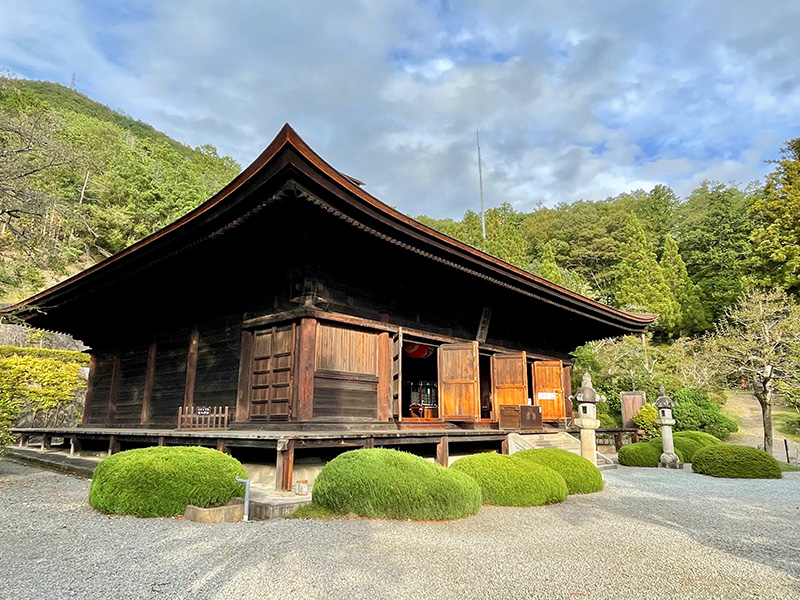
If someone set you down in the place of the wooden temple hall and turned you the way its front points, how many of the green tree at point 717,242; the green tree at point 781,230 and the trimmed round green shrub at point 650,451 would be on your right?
0

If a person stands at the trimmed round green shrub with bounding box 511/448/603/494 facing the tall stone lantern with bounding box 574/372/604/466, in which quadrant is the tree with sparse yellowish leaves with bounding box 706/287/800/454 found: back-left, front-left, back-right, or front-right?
front-right

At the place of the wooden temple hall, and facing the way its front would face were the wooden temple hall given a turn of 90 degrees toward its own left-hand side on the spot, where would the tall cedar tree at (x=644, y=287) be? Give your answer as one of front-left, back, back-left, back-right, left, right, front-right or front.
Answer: front

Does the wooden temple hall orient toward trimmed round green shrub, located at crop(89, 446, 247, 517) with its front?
no

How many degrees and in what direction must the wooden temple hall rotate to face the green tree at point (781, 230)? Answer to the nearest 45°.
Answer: approximately 90° to its left

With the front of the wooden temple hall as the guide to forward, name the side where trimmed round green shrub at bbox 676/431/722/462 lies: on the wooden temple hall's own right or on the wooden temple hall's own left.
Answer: on the wooden temple hall's own left

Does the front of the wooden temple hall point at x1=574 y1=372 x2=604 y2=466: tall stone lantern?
no

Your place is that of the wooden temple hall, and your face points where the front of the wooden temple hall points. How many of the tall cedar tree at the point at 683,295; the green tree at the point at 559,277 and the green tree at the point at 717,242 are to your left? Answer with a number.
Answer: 3

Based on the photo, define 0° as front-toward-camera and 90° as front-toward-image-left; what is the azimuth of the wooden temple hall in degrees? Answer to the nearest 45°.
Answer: approximately 315°

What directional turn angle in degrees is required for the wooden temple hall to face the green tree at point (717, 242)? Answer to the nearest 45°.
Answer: approximately 90° to its left

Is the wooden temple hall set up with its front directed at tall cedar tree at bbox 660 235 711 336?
no

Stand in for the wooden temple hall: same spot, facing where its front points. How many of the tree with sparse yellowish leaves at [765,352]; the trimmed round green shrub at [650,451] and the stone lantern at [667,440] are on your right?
0
